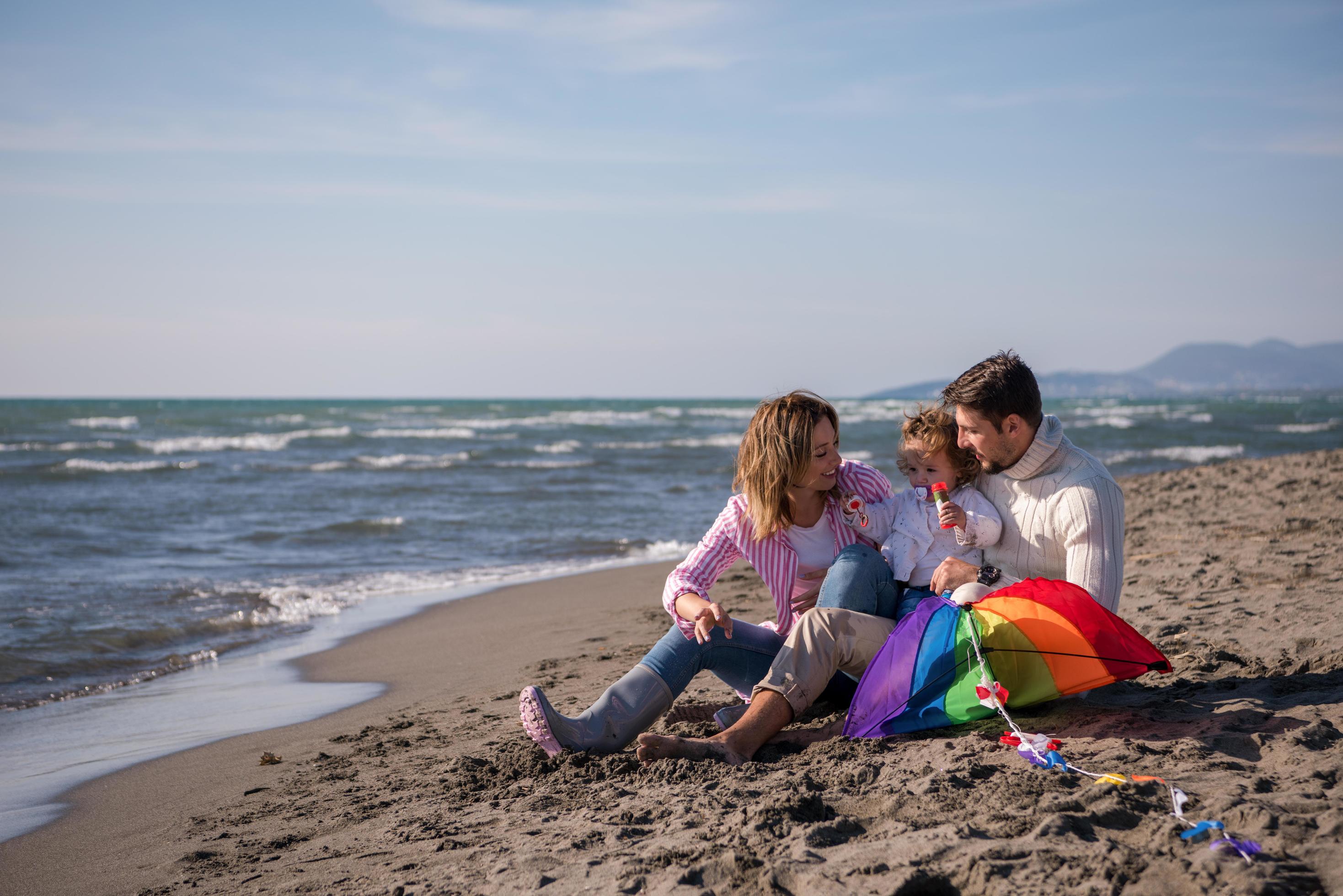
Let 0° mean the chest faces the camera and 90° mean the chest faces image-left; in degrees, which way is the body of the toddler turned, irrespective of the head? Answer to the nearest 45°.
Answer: approximately 45°

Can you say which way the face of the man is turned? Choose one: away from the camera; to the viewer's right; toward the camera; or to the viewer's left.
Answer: to the viewer's left

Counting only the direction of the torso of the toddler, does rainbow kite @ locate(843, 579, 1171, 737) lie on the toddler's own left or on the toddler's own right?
on the toddler's own left
